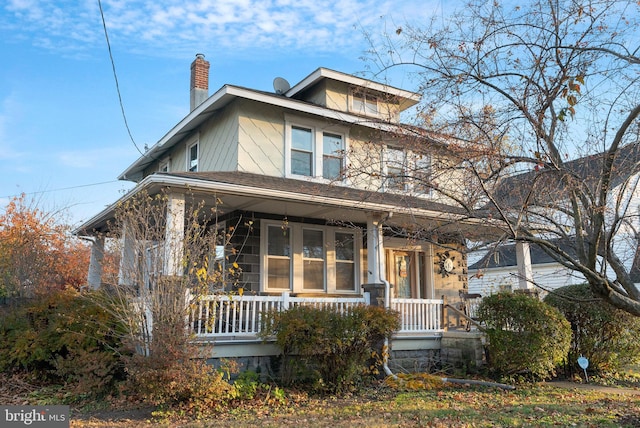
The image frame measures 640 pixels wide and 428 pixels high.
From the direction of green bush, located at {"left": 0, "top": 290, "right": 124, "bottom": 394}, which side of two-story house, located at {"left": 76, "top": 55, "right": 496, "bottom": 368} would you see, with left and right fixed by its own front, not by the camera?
right

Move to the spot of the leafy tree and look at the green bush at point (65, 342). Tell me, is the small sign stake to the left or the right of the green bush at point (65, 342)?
left

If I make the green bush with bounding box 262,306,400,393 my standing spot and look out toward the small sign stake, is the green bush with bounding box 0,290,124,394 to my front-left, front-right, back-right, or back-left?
back-left

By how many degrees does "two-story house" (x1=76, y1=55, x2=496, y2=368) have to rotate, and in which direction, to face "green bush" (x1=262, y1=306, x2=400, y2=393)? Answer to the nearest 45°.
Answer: approximately 45° to its right

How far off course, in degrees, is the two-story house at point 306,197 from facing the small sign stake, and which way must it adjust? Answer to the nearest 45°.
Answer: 0° — it already faces it

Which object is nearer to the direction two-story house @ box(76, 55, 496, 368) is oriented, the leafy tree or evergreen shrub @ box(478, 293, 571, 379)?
the evergreen shrub

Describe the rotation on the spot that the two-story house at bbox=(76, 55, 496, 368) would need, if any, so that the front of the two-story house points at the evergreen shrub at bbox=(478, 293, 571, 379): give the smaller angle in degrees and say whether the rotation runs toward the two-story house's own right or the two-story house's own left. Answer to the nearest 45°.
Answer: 0° — it already faces it

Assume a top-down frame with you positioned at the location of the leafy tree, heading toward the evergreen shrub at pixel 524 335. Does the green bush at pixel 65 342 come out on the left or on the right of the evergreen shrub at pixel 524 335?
right

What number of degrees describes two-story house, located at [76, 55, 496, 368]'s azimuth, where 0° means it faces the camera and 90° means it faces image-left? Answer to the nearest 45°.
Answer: approximately 315°
